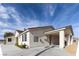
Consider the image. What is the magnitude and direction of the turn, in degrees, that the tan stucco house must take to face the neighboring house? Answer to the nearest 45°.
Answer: approximately 45° to its right

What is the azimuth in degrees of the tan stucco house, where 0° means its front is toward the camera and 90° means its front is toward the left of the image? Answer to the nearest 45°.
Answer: approximately 45°

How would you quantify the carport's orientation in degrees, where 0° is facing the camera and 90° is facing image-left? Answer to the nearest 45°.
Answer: approximately 45°
